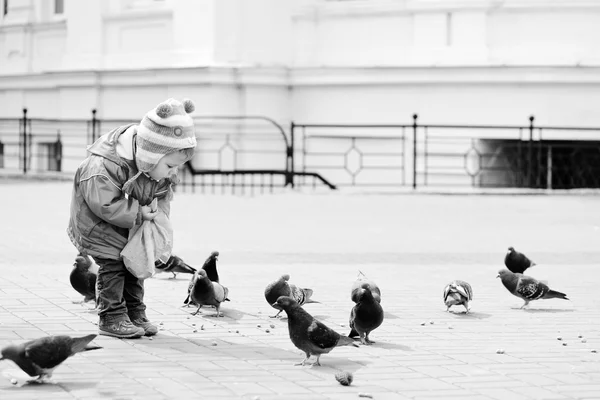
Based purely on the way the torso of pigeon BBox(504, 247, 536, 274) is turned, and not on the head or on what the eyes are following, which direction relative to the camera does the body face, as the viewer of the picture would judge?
to the viewer's left

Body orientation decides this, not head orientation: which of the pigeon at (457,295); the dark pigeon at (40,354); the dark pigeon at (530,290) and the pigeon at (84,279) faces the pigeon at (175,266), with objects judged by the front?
the dark pigeon at (530,290)

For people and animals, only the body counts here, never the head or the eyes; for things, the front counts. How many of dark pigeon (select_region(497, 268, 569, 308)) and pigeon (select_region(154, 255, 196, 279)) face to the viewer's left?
2

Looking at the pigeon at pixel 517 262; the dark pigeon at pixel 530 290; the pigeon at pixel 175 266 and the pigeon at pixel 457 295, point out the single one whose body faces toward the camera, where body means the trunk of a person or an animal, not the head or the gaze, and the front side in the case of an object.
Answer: the pigeon at pixel 457 295

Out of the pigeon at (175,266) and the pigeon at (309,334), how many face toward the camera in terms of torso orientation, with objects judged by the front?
0

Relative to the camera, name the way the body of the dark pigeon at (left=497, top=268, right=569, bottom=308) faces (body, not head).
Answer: to the viewer's left

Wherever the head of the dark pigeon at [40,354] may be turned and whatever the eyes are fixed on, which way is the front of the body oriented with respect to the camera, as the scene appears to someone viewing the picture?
to the viewer's left

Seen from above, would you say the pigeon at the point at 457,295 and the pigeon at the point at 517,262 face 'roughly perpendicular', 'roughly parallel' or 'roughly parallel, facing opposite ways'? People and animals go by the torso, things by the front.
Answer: roughly perpendicular
